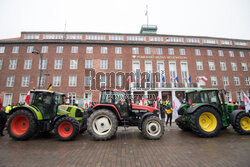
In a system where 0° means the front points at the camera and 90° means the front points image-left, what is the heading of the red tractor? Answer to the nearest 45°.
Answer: approximately 270°

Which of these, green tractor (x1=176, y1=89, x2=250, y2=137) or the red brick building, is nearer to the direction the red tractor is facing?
the green tractor

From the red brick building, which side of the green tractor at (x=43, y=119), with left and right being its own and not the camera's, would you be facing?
left

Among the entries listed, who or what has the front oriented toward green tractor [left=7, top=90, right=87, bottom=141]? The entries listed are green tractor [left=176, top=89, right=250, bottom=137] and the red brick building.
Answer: the red brick building

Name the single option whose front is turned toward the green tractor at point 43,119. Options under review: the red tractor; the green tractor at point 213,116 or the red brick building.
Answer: the red brick building

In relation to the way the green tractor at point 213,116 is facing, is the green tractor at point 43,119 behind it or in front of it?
behind

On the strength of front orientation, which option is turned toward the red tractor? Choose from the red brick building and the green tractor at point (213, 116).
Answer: the red brick building

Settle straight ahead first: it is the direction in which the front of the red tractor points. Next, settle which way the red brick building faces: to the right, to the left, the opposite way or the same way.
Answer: to the right

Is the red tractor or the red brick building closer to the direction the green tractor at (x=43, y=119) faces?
the red tractor
